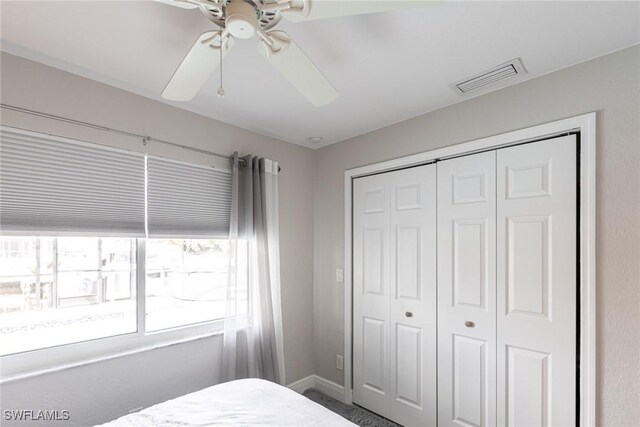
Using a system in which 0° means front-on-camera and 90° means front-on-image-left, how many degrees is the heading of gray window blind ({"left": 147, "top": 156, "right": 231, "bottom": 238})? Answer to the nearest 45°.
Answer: approximately 315°

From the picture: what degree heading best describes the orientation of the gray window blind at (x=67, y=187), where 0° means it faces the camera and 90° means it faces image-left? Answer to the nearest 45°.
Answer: approximately 315°

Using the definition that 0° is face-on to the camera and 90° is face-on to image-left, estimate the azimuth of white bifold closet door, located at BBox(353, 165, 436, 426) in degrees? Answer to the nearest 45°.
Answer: approximately 45°

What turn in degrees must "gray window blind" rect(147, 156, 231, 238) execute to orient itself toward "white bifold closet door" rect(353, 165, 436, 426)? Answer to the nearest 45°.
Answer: approximately 45° to its left

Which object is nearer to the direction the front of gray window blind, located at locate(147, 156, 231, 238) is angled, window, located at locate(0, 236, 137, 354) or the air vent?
the air vent

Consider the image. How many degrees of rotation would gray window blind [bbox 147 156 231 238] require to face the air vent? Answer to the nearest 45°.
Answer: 0° — it already faces it

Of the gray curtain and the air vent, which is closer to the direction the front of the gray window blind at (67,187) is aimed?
the air vent
